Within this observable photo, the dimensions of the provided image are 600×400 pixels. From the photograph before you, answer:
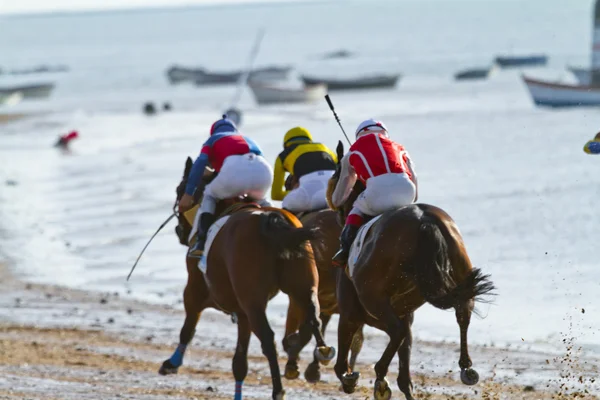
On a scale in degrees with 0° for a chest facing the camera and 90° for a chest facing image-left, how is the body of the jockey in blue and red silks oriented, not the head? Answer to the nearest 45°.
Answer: approximately 135°

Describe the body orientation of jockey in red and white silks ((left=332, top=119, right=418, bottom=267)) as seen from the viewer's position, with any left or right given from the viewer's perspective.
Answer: facing away from the viewer and to the left of the viewer

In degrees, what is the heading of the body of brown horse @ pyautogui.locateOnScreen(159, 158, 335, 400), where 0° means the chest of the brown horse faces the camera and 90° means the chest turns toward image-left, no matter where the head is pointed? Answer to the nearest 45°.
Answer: approximately 135°

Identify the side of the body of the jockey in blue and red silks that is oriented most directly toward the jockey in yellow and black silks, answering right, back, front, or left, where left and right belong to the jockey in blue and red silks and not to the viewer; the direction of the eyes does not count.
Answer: right

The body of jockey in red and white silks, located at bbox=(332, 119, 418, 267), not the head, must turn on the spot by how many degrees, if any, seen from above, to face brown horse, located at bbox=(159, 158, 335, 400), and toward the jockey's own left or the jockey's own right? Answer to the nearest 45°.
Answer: approximately 45° to the jockey's own left

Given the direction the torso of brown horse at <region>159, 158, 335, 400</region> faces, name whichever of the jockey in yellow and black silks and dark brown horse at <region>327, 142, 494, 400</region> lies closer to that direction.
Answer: the jockey in yellow and black silks

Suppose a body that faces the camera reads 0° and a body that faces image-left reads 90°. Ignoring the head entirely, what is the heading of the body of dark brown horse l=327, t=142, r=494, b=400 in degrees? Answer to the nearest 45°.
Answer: approximately 135°
